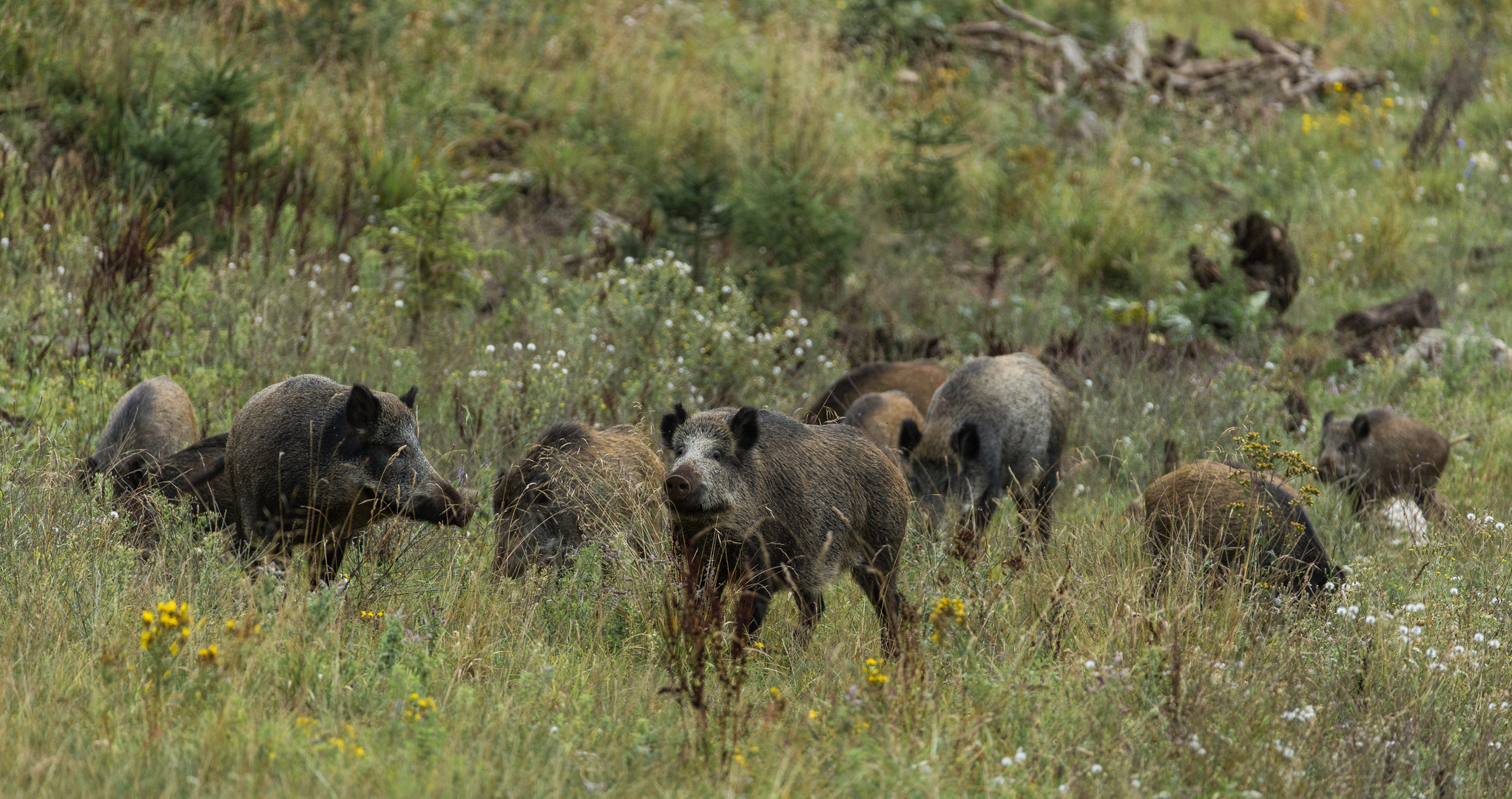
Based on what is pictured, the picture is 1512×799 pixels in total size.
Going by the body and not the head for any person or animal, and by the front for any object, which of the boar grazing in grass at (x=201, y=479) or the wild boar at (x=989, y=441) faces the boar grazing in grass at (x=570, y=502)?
the wild boar

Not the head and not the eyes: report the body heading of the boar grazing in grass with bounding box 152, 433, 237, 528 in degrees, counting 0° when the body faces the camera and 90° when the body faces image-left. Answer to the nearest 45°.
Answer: approximately 90°

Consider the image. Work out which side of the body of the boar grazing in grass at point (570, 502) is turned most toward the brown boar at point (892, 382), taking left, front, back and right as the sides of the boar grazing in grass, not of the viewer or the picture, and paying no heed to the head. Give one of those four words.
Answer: back

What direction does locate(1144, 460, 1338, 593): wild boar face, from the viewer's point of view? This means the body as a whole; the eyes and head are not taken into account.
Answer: to the viewer's right

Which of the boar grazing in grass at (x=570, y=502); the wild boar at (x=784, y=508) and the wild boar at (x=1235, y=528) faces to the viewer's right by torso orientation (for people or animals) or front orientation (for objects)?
the wild boar at (x=1235, y=528)

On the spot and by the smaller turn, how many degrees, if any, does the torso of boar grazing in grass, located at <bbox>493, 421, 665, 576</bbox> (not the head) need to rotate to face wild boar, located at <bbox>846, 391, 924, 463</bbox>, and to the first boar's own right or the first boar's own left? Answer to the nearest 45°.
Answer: approximately 180°

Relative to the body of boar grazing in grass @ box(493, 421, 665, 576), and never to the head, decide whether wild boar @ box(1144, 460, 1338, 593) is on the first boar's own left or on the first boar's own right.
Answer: on the first boar's own left

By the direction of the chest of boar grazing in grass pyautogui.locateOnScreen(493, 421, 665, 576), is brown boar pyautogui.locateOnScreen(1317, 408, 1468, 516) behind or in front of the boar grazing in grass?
behind

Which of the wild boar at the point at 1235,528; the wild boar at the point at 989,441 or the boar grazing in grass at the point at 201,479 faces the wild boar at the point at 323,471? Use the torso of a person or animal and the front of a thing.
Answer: the wild boar at the point at 989,441

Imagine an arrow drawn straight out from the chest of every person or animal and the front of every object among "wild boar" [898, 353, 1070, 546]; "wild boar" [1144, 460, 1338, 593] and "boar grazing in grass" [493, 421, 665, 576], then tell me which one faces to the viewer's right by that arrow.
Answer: "wild boar" [1144, 460, 1338, 593]

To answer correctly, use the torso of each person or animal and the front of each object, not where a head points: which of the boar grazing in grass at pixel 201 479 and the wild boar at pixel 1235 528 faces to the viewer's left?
the boar grazing in grass
